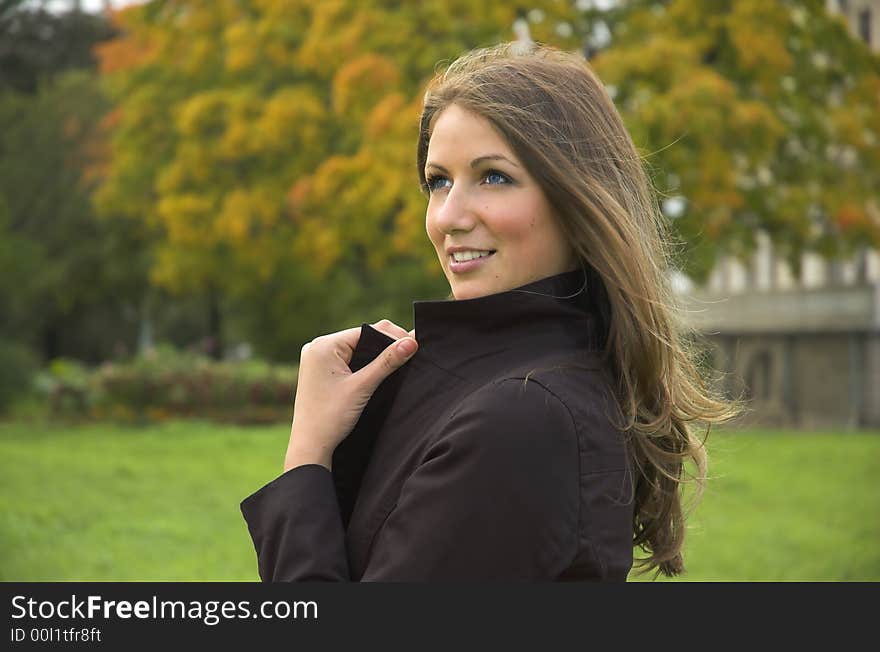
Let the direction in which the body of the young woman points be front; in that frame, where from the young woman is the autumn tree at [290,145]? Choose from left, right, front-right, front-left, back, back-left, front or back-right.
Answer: right

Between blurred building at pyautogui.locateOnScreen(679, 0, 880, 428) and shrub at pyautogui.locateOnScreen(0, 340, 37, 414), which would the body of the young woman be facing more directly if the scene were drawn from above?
the shrub

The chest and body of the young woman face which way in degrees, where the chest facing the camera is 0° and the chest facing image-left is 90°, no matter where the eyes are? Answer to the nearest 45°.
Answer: approximately 90°

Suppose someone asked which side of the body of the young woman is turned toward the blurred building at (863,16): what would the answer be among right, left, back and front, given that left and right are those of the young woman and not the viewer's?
right

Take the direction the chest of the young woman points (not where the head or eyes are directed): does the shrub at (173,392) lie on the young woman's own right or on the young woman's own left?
on the young woman's own right

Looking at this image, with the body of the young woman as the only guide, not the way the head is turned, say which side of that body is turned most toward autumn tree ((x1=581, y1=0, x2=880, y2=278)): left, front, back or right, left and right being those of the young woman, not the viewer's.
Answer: right

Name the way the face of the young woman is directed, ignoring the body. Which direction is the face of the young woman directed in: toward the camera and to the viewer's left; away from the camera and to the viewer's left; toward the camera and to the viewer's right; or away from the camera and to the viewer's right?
toward the camera and to the viewer's left
